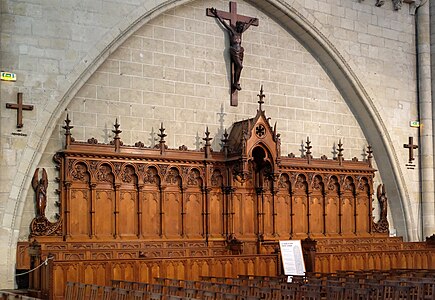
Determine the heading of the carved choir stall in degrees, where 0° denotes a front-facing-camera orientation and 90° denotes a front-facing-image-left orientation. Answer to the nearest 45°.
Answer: approximately 315°

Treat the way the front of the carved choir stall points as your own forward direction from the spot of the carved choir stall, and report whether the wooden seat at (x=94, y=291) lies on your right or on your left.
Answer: on your right

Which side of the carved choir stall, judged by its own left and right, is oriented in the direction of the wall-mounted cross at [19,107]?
right

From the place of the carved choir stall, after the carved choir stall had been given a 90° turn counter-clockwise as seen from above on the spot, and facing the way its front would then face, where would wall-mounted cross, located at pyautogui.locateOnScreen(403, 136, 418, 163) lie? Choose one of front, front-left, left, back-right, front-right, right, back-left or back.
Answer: front

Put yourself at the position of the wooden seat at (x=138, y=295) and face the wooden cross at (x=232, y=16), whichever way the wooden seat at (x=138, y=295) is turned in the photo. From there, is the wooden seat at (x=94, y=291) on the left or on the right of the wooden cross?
left

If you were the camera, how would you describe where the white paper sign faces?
facing the viewer

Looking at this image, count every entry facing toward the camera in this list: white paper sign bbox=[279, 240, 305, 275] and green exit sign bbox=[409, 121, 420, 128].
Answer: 2

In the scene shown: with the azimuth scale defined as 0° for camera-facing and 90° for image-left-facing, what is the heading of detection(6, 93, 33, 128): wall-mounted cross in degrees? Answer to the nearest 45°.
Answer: approximately 315°

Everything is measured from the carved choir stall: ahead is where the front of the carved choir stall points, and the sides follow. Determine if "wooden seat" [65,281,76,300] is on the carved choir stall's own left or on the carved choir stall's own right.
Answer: on the carved choir stall's own right

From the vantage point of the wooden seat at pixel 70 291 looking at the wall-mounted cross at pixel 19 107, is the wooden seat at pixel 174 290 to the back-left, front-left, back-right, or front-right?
back-right
